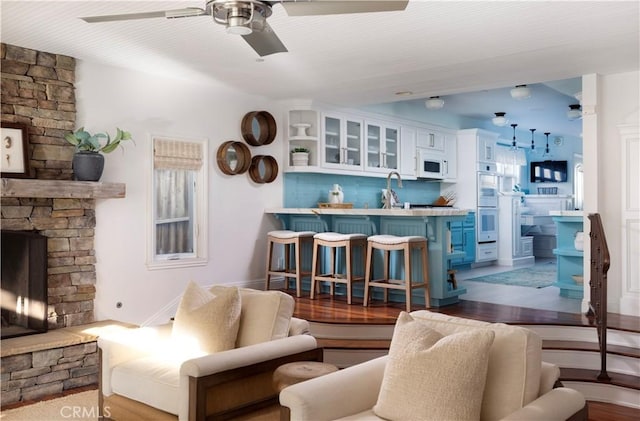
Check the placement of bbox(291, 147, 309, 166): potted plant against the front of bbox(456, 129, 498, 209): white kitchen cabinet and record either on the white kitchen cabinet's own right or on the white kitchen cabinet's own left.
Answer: on the white kitchen cabinet's own right

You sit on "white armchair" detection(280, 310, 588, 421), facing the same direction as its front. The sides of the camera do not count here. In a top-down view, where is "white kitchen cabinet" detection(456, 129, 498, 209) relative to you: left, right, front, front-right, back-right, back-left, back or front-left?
back-right

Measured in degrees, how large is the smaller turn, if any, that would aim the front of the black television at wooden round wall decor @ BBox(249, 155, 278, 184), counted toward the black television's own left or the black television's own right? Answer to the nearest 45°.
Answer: approximately 45° to the black television's own right

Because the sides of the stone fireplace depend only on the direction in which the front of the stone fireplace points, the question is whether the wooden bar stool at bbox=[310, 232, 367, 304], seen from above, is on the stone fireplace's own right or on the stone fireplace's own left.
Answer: on the stone fireplace's own left

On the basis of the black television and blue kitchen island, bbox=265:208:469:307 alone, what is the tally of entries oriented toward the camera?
2

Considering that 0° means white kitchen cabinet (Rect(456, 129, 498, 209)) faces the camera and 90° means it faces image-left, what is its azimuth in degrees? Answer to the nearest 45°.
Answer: approximately 315°

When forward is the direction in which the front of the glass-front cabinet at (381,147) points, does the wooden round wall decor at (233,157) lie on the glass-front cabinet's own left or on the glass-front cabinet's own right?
on the glass-front cabinet's own right

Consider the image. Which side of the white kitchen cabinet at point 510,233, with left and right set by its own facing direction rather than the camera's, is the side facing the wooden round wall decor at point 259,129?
right

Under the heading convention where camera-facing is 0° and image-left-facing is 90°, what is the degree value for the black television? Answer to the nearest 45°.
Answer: approximately 0°

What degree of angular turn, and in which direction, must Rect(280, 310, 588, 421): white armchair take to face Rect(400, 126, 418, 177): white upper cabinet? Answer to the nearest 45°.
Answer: approximately 135° to its right

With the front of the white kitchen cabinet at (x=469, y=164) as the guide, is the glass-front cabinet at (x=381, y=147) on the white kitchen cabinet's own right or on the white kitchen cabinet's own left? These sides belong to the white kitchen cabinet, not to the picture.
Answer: on the white kitchen cabinet's own right
